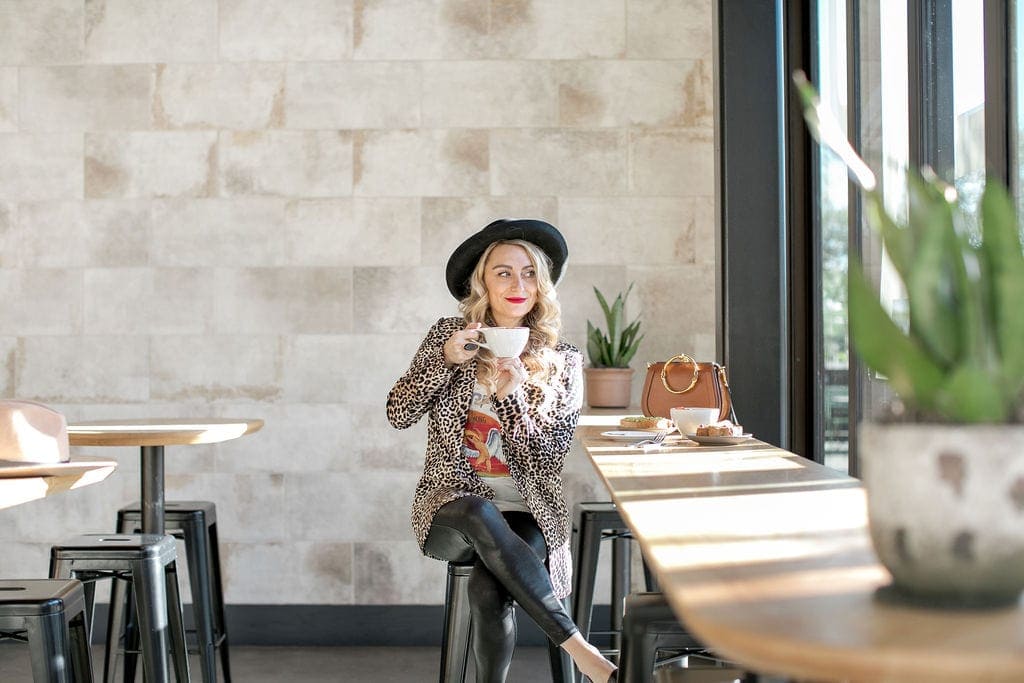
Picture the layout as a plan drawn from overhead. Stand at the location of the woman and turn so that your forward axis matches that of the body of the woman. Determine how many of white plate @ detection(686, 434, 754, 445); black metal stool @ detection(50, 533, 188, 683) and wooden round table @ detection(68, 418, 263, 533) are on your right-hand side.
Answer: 2

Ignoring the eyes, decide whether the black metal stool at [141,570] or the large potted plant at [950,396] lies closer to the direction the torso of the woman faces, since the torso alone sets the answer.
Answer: the large potted plant

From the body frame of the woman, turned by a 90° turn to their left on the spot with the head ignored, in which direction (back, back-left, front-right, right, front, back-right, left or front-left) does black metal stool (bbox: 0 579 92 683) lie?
back-right

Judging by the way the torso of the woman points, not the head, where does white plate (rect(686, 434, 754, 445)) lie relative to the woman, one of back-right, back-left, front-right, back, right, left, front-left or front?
front-left

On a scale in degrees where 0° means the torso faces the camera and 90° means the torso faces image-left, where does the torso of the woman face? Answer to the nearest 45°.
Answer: approximately 0°

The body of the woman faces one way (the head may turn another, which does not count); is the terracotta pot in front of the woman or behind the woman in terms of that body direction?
behind

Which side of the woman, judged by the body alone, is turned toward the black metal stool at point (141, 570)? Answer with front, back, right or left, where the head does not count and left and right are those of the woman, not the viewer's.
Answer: right

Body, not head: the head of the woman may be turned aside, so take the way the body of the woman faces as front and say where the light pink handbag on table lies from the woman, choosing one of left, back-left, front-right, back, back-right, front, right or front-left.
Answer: front-right

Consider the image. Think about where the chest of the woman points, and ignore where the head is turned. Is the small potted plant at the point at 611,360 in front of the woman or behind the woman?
behind

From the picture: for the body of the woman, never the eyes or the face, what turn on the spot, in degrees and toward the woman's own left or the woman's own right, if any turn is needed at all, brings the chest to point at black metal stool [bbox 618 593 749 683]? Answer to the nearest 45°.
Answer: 0° — they already face it
